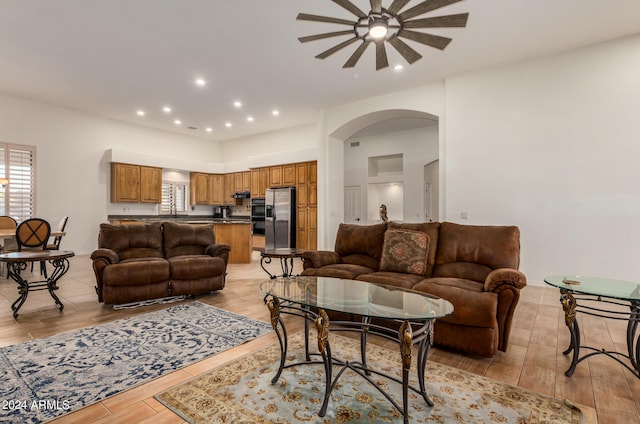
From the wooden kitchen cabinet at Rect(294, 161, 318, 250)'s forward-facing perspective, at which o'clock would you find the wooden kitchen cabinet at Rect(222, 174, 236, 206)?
the wooden kitchen cabinet at Rect(222, 174, 236, 206) is roughly at 3 o'clock from the wooden kitchen cabinet at Rect(294, 161, 318, 250).

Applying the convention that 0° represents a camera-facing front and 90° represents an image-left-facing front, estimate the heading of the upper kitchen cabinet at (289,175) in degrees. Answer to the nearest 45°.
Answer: approximately 45°

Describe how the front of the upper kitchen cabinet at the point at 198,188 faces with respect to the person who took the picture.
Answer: facing the viewer and to the right of the viewer

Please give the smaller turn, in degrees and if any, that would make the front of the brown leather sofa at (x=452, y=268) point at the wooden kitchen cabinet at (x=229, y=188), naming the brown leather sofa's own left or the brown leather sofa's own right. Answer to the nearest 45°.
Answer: approximately 90° to the brown leather sofa's own right

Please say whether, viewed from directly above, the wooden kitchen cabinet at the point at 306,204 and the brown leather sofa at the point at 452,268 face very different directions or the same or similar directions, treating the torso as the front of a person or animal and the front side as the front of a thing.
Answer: same or similar directions

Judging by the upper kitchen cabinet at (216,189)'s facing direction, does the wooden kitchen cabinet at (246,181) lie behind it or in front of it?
in front

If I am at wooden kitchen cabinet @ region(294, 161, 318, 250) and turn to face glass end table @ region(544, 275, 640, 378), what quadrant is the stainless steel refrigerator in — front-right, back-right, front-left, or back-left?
back-right

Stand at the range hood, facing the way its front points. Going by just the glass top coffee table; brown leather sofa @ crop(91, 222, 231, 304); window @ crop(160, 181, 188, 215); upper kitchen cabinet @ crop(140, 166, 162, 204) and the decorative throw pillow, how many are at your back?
0

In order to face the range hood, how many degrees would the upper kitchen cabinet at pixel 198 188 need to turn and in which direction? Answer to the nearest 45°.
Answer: approximately 45° to its left

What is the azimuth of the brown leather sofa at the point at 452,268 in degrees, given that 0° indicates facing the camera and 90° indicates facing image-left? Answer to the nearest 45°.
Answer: approximately 45°

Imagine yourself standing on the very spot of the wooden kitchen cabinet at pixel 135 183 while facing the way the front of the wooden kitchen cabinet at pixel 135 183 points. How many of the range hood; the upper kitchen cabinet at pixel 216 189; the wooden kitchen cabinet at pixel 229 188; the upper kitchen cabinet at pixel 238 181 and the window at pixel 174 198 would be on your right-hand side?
0

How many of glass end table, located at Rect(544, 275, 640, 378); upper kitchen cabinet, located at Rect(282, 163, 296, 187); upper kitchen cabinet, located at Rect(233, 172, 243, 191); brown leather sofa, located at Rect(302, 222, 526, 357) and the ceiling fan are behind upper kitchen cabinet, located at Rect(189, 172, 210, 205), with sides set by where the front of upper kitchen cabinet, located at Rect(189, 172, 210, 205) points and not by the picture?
0

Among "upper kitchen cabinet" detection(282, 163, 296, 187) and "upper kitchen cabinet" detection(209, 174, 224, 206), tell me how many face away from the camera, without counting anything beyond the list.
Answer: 0

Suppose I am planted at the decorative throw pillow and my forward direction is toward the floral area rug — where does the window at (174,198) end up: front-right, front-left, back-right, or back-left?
back-right

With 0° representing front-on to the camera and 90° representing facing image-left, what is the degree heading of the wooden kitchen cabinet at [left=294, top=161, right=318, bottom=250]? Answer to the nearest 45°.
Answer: approximately 45°

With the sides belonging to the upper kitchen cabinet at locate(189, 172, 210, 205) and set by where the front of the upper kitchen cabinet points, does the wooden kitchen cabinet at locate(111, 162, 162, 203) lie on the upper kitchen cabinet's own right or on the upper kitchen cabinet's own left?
on the upper kitchen cabinet's own right

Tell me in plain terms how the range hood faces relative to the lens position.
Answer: facing the viewer and to the left of the viewer

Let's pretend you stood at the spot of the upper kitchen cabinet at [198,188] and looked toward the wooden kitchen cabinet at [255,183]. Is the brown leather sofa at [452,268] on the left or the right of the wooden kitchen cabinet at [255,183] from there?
right

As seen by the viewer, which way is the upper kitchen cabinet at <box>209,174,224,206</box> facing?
toward the camera
